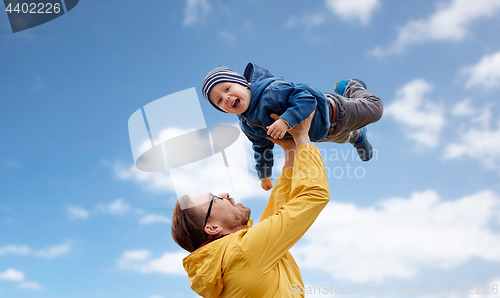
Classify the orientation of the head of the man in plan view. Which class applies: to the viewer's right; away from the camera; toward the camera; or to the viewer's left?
to the viewer's right

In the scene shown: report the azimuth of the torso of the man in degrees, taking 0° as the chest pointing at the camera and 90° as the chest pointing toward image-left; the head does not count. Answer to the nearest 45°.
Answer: approximately 270°
